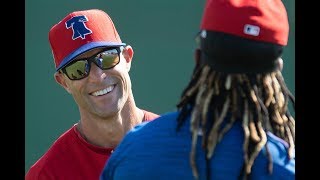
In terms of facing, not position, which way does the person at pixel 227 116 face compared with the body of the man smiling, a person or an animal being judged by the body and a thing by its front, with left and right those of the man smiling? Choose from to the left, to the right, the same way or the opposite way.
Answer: the opposite way

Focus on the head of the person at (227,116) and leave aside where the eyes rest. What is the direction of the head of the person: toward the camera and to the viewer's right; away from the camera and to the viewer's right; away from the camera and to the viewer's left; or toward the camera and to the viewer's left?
away from the camera and to the viewer's left

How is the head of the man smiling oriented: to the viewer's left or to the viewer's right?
to the viewer's right

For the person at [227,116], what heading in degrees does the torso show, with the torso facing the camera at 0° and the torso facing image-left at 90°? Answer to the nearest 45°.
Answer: approximately 180°

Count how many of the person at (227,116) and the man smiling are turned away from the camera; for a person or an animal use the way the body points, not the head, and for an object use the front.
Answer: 1

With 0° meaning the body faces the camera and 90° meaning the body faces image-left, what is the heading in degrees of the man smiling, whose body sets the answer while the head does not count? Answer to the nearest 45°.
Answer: approximately 0°
